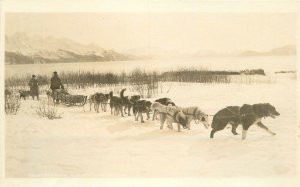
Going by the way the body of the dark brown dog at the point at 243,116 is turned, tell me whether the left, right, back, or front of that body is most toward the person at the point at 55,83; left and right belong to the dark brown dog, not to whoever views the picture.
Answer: back

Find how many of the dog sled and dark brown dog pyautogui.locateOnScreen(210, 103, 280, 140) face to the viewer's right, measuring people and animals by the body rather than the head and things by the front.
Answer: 2

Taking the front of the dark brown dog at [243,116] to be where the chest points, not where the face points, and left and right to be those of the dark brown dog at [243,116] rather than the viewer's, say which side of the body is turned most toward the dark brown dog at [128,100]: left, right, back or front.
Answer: back

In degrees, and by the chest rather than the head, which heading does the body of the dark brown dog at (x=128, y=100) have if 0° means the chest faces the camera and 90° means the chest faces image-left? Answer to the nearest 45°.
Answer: approximately 315°

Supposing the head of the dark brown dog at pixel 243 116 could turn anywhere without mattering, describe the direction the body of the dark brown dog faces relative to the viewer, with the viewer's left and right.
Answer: facing to the right of the viewer

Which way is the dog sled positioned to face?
to the viewer's right

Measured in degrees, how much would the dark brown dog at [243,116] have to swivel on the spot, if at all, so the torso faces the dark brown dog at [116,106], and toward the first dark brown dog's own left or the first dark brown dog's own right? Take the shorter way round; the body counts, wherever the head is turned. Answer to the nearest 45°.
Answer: approximately 180°

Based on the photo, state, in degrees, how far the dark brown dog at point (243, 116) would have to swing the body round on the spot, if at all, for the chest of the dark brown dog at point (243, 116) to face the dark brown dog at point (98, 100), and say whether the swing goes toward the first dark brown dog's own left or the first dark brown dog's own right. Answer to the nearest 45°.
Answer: approximately 180°

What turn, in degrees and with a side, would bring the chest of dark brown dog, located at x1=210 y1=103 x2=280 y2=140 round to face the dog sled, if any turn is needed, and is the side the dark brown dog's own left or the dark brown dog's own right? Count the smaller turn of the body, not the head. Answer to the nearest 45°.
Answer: approximately 180°
